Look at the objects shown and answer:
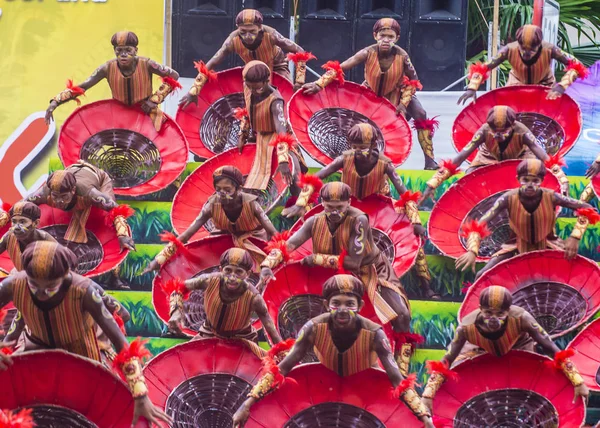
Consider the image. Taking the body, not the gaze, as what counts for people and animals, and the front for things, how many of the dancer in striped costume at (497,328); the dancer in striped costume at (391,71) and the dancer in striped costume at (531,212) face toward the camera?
3

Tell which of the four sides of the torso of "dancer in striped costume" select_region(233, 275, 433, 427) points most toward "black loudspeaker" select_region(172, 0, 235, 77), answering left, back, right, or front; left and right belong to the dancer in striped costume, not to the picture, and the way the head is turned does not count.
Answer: back

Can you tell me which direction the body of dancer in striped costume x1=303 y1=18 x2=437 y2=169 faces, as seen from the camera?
toward the camera

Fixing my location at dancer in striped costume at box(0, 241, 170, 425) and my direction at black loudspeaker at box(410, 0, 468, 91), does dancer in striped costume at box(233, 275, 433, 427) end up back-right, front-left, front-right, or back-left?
front-right

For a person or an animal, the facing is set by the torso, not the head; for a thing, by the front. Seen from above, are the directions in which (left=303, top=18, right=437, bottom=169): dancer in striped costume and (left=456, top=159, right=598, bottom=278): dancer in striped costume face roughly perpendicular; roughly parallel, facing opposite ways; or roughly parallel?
roughly parallel

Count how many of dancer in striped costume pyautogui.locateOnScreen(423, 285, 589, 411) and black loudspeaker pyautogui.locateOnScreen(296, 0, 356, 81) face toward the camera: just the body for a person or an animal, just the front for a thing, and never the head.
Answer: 2

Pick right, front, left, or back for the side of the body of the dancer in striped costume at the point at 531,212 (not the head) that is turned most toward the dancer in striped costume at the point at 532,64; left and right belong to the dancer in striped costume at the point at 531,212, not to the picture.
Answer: back

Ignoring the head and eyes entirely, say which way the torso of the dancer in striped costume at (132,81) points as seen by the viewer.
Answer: toward the camera
